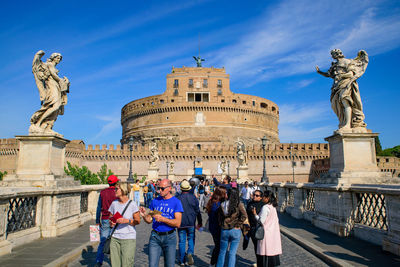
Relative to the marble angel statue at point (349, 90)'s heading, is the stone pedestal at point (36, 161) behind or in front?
in front

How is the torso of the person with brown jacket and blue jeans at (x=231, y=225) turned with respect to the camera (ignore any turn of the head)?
away from the camera

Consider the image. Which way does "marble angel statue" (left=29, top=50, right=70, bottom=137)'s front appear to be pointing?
to the viewer's right

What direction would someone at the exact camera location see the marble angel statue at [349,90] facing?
facing the viewer and to the left of the viewer

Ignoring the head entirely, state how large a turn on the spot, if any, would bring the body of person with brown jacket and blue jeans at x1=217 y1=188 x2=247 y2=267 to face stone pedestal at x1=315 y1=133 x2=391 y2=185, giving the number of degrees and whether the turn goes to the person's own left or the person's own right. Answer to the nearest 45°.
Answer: approximately 45° to the person's own right

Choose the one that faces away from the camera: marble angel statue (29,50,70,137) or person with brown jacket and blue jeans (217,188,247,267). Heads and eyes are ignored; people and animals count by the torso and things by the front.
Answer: the person with brown jacket and blue jeans

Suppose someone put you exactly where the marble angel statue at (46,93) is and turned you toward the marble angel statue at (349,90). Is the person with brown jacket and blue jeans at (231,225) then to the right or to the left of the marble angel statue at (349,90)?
right

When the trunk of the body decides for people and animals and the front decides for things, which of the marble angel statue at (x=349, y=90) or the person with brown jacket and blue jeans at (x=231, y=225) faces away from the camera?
the person with brown jacket and blue jeans

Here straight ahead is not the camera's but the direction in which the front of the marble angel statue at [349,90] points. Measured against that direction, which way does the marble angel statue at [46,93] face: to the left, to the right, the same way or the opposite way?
the opposite way

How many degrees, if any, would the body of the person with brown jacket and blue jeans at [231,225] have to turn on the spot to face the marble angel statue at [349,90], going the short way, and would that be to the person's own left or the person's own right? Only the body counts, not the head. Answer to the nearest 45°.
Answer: approximately 45° to the person's own right

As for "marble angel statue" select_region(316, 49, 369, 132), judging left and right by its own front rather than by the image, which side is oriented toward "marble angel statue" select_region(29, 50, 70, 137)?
front
